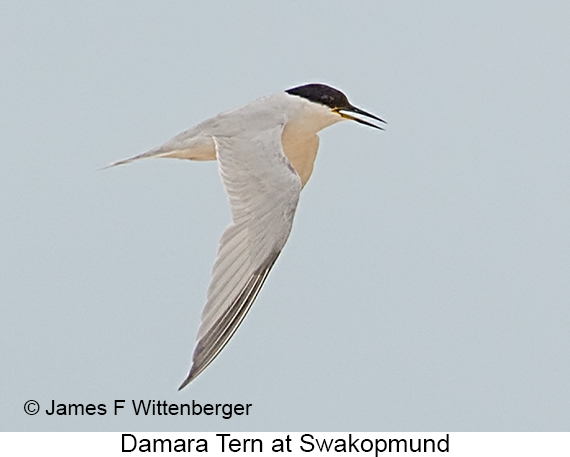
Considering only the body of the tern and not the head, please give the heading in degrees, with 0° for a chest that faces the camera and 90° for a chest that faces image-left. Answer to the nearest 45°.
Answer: approximately 270°
